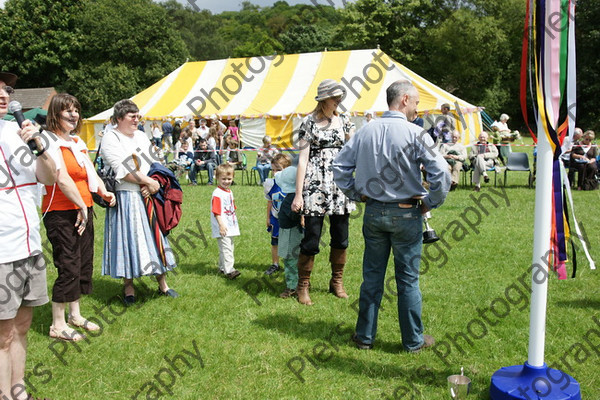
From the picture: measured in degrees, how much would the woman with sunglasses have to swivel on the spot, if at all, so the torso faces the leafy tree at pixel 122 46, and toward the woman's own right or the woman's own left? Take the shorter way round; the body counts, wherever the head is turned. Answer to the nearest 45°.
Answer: approximately 135° to the woman's own left

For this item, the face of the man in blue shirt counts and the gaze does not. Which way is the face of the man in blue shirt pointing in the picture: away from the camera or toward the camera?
away from the camera

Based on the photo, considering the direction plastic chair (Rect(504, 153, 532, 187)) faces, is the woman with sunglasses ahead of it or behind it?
ahead

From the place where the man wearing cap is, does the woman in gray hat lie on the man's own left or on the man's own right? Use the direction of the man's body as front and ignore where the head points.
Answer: on the man's own left

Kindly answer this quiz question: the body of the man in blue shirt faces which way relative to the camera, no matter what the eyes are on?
away from the camera

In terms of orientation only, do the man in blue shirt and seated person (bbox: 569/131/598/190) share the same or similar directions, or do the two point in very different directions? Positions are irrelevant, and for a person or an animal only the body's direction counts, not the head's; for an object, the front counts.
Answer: very different directions

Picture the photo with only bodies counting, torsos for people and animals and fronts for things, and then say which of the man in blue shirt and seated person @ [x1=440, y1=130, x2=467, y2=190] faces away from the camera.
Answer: the man in blue shirt

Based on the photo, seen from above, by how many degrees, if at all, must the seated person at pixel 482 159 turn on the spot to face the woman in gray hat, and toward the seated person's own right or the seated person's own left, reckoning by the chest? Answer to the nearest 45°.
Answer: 0° — they already face them

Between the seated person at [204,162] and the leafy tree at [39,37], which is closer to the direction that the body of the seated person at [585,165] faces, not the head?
the seated person

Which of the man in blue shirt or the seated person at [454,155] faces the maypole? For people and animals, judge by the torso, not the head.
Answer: the seated person

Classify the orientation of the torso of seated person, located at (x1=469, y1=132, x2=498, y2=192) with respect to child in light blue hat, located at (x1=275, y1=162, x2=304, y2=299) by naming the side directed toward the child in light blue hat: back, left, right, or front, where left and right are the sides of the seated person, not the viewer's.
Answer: front

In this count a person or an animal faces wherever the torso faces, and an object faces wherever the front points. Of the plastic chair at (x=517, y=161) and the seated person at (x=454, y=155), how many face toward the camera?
2

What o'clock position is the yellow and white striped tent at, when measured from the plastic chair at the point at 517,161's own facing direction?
The yellow and white striped tent is roughly at 4 o'clock from the plastic chair.

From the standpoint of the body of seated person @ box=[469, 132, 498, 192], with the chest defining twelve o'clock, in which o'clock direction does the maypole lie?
The maypole is roughly at 12 o'clock from the seated person.

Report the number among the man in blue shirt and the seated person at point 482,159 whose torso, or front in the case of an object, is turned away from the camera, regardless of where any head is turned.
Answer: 1

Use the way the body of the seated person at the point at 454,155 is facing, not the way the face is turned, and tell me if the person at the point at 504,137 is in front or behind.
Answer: behind
